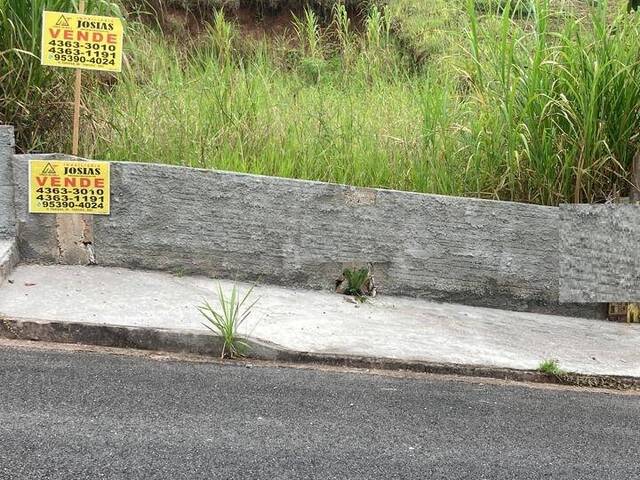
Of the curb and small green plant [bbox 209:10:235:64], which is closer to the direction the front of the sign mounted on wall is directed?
the curb

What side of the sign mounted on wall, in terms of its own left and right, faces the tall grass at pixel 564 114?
left

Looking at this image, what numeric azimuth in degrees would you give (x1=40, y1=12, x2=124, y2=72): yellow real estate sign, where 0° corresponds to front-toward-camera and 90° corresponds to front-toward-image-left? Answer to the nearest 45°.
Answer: approximately 0°

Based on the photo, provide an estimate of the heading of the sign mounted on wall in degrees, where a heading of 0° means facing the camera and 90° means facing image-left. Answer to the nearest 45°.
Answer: approximately 0°

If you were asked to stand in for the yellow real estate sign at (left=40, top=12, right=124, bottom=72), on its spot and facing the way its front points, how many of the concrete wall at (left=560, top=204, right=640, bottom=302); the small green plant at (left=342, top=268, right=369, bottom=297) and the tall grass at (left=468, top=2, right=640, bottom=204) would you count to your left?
3

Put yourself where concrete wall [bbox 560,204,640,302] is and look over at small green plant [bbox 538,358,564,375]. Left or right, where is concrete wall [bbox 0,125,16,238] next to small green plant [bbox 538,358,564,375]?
right
